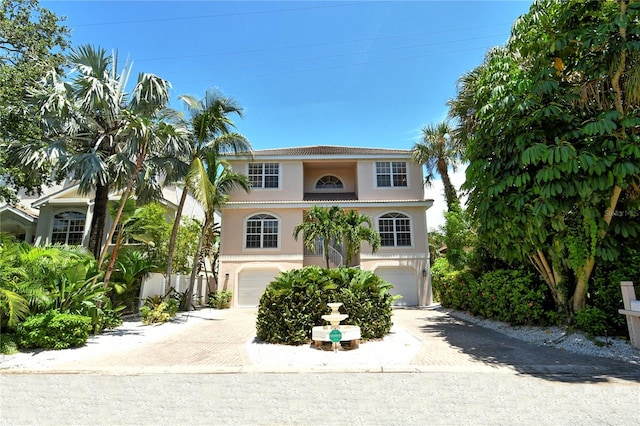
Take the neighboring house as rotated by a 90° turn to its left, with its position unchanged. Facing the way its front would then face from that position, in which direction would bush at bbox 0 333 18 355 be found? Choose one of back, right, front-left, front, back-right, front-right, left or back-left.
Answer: right

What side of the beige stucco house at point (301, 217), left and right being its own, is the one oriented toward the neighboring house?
right

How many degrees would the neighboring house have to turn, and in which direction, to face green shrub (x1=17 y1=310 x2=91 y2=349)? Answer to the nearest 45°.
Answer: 0° — it already faces it

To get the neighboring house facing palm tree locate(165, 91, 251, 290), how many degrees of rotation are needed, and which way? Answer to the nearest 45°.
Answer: approximately 45° to its left

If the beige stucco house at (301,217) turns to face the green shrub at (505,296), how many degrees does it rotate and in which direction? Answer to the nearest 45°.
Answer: approximately 45° to its left

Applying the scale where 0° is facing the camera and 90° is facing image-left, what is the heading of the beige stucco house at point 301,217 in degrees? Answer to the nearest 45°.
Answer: approximately 0°

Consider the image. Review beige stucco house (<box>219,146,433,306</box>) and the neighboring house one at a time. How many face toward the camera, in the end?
2

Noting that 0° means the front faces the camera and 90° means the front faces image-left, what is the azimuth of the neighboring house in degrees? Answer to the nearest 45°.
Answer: approximately 0°

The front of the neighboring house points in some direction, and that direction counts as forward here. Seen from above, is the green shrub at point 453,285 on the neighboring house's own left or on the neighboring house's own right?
on the neighboring house's own left

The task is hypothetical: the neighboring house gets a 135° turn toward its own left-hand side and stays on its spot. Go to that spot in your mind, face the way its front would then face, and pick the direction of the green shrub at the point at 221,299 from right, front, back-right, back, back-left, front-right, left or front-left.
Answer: right

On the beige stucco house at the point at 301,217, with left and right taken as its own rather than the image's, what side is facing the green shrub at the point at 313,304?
front

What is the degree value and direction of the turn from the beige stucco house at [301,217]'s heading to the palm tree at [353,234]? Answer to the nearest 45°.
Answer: approximately 45° to its left

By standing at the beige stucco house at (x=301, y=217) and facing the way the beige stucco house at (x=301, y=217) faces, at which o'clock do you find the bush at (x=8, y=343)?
The bush is roughly at 1 o'clock from the beige stucco house.

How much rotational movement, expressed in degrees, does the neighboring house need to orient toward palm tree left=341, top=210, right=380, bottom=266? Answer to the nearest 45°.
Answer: approximately 45° to its left
